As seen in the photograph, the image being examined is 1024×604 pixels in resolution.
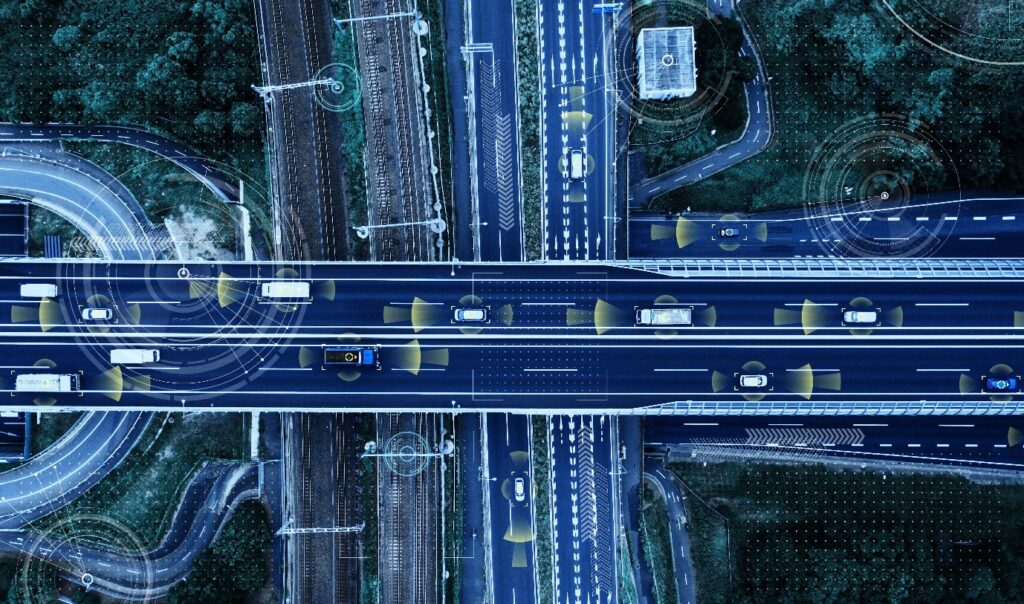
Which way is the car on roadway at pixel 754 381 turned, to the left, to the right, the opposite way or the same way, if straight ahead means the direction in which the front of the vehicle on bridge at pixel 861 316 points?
the opposite way

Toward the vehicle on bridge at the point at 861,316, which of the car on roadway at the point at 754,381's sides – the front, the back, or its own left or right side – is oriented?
front

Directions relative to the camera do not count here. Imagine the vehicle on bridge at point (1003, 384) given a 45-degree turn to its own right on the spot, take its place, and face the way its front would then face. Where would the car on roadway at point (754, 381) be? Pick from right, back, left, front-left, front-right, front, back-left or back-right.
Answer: right

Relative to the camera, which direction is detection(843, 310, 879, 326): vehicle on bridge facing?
to the viewer's left

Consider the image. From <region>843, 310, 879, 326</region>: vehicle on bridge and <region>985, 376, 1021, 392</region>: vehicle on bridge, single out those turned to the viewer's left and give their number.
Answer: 1

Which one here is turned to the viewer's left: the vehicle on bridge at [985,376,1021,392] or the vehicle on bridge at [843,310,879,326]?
the vehicle on bridge at [843,310,879,326]

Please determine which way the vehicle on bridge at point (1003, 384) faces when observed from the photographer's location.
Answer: facing to the right of the viewer

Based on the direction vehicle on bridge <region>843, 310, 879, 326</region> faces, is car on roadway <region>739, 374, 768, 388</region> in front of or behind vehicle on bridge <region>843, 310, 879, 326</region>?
in front
